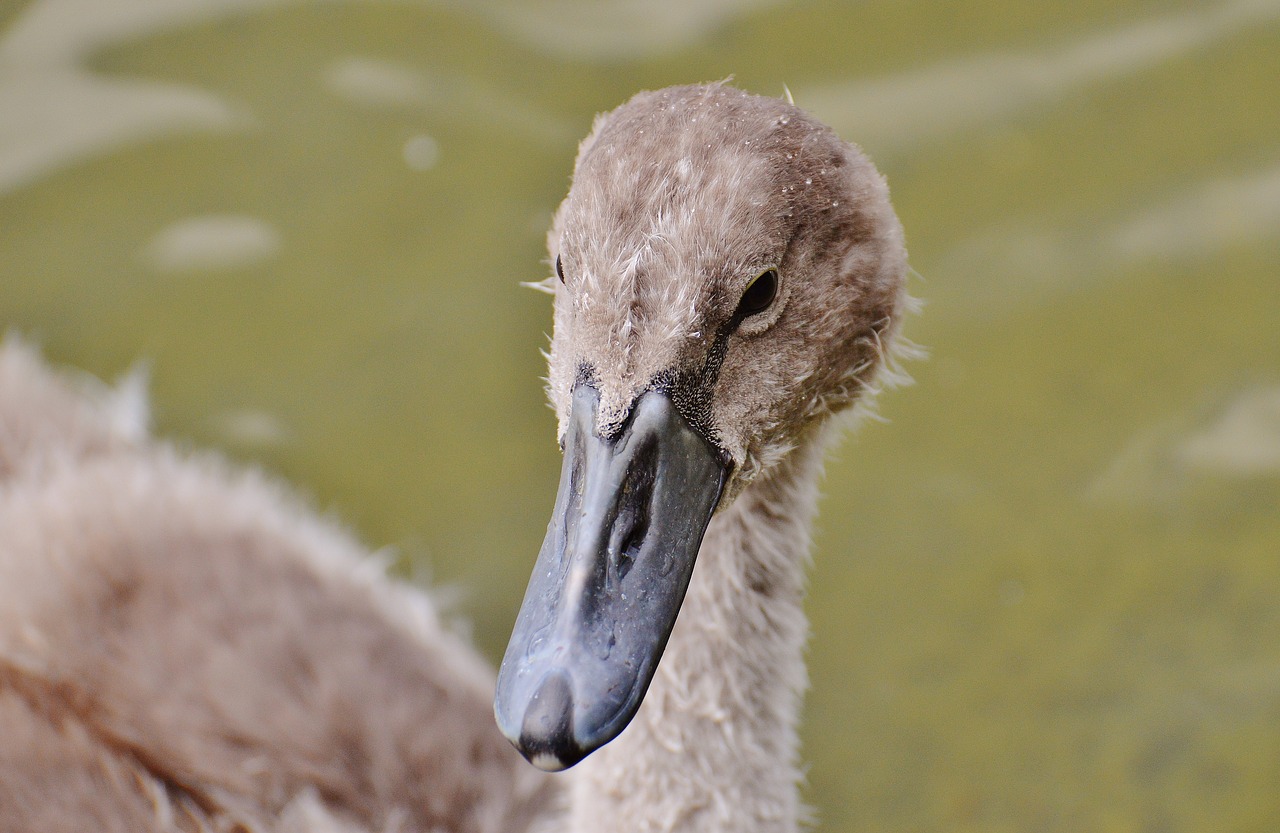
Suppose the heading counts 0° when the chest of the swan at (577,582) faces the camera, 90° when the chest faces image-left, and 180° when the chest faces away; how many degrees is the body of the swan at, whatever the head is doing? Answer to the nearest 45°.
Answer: approximately 315°
